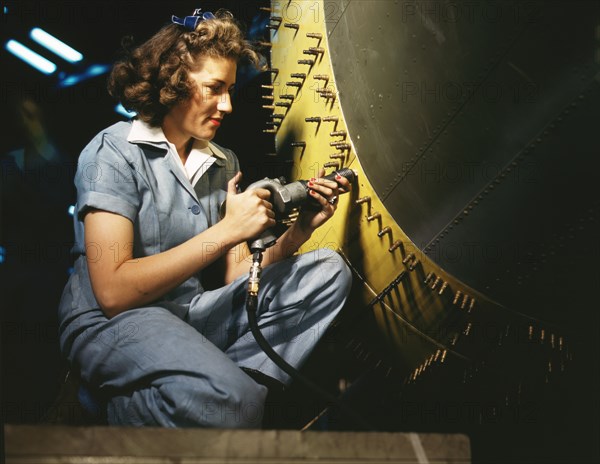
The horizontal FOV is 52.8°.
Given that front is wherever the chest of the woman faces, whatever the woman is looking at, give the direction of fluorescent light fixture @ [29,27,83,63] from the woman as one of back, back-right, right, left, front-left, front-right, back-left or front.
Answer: back

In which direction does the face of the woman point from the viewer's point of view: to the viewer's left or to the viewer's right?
to the viewer's right

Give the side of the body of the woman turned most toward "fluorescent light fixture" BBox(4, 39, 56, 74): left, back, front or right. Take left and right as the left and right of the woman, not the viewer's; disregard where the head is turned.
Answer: back
